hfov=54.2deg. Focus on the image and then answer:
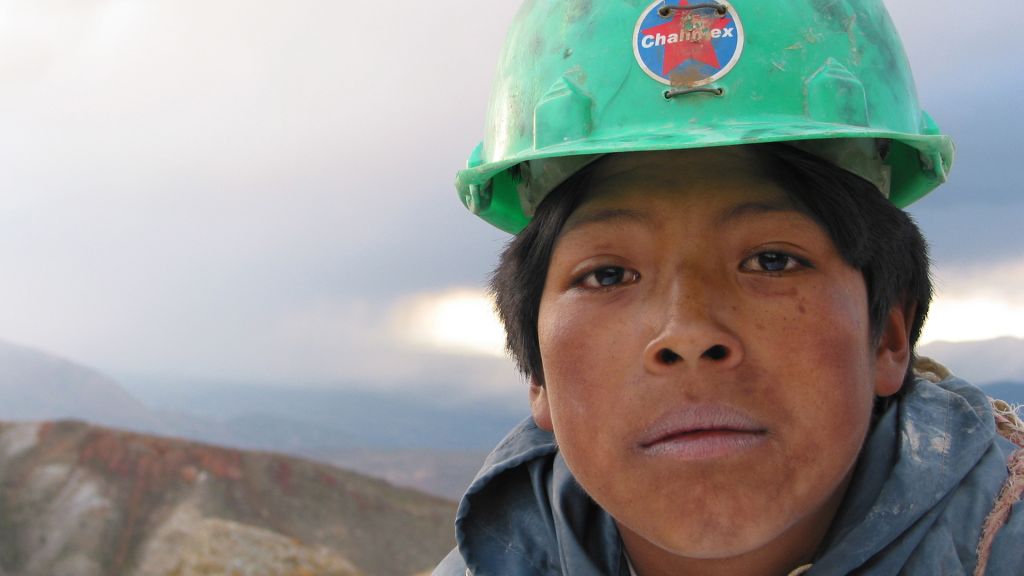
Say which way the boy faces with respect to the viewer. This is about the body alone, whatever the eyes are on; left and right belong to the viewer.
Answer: facing the viewer

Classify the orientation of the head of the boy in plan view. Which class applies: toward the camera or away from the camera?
toward the camera
